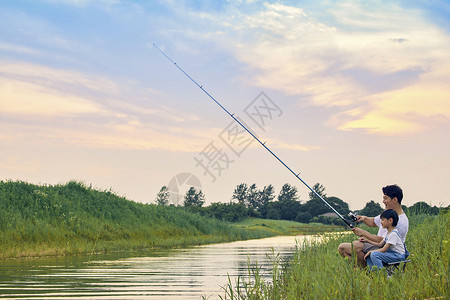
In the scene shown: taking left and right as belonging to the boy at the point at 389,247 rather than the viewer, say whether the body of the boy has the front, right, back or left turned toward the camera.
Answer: left

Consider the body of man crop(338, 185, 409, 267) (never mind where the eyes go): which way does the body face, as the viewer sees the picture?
to the viewer's left
